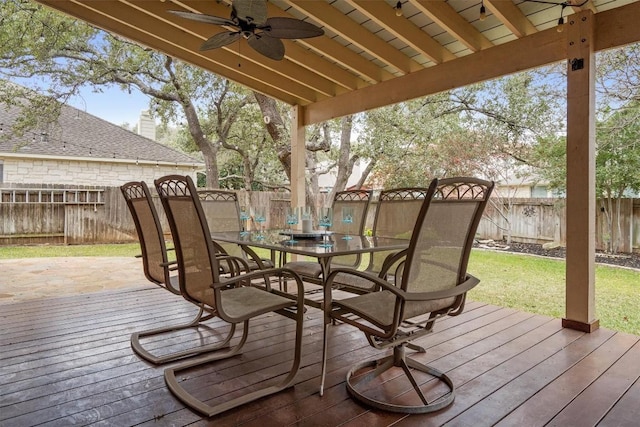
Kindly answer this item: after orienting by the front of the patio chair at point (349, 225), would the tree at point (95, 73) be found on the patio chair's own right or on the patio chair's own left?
on the patio chair's own right

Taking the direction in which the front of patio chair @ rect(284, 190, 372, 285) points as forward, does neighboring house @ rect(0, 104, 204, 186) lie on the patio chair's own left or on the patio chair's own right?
on the patio chair's own right

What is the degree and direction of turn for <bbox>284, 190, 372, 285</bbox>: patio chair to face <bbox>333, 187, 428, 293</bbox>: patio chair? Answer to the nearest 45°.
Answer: approximately 90° to its left

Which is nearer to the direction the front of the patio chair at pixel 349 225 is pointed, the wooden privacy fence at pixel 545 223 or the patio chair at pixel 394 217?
the patio chair

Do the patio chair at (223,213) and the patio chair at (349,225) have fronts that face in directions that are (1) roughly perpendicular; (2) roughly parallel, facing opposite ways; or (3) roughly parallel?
roughly perpendicular

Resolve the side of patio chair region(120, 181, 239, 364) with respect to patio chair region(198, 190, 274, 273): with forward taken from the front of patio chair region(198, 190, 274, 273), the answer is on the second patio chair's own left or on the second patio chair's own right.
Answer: on the second patio chair's own right

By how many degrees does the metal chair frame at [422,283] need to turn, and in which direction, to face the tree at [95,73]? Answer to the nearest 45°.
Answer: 0° — it already faces it

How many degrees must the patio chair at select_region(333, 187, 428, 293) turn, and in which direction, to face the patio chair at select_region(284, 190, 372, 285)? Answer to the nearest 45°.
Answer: approximately 90° to its right

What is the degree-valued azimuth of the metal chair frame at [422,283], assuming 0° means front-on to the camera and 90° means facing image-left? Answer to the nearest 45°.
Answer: approximately 135°
